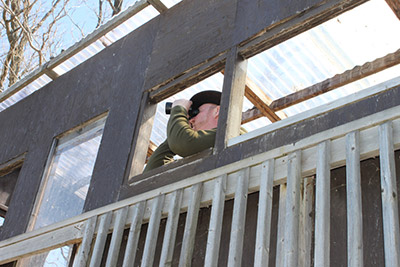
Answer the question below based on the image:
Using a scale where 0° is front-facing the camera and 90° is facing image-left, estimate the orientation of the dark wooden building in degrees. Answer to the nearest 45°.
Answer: approximately 45°
